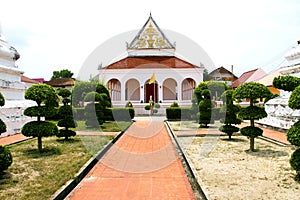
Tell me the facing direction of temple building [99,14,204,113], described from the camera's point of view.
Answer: facing the viewer

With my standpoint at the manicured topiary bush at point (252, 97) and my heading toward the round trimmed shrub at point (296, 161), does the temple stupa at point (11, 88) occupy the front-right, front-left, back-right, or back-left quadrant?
back-right

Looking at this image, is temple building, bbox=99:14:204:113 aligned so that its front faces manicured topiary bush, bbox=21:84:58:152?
yes

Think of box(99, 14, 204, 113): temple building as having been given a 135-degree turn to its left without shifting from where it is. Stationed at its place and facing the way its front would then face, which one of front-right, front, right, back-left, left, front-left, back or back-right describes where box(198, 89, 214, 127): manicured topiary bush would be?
back-right

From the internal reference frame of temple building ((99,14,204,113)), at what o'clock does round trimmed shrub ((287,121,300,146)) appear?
The round trimmed shrub is roughly at 12 o'clock from the temple building.

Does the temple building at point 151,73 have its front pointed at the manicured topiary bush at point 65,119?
yes

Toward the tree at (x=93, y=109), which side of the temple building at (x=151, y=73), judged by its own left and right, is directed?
front

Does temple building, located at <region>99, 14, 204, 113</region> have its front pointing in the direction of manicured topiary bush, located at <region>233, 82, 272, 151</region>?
yes

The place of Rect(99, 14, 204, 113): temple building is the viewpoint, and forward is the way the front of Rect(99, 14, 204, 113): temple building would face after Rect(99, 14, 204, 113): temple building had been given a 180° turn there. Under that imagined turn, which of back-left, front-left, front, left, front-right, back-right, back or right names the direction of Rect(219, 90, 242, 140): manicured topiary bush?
back

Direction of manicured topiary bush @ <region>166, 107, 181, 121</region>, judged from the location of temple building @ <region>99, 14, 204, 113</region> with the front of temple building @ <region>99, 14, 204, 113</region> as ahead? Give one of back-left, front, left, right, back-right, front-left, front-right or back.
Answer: front

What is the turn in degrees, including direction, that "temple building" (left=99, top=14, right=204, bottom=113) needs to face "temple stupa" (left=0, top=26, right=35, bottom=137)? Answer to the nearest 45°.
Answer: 0° — it already faces it
